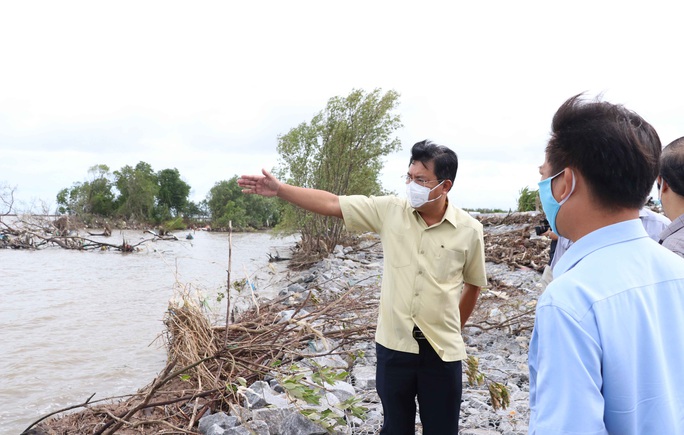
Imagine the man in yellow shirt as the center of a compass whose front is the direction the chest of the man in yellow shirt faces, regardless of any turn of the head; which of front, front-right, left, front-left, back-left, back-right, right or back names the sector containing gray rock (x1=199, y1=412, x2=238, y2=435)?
back-right

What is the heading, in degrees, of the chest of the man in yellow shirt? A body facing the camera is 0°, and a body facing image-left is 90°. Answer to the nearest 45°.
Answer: approximately 0°

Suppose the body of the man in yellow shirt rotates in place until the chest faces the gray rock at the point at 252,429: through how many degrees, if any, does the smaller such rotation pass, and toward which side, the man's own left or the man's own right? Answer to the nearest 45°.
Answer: approximately 135° to the man's own right

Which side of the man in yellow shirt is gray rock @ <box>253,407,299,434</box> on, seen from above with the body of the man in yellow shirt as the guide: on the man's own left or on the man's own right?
on the man's own right

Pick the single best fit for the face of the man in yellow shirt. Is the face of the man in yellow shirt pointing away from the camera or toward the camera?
toward the camera

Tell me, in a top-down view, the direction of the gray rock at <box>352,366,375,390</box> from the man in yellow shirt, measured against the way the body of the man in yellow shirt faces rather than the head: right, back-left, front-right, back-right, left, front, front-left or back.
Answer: back
